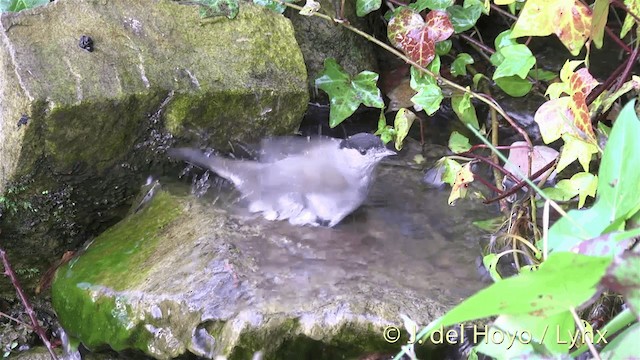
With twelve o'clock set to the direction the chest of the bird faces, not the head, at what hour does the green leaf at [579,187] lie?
The green leaf is roughly at 1 o'clock from the bird.

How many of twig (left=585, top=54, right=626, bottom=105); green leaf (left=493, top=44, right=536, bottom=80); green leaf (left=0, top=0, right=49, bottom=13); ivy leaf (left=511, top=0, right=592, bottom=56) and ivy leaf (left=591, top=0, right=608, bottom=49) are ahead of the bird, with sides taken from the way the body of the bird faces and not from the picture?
4

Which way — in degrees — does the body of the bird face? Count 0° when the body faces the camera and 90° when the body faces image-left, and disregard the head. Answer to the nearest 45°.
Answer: approximately 270°

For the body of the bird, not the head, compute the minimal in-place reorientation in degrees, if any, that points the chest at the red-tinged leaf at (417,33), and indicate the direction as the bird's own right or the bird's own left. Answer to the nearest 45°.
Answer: approximately 45° to the bird's own left

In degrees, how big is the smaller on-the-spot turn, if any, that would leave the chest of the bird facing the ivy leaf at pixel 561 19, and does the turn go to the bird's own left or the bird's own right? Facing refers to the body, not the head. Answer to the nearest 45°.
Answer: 0° — it already faces it

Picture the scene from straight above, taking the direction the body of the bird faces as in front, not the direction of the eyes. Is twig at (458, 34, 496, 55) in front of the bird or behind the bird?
in front

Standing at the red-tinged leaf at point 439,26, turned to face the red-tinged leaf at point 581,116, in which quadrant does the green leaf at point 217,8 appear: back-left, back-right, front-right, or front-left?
back-right
